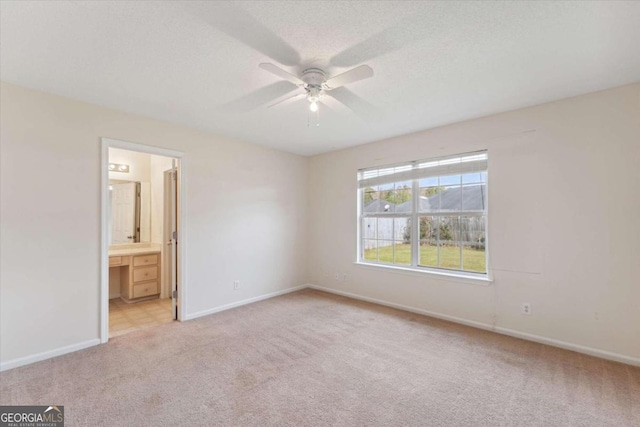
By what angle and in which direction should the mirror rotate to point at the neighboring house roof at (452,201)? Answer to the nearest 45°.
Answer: approximately 45° to its left

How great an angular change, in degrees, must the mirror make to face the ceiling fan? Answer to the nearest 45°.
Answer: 0° — it already faces it

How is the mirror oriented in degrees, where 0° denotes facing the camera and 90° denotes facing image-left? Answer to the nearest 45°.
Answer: approximately 0°
